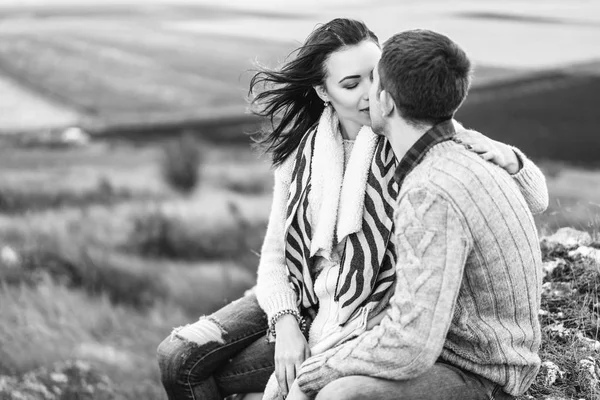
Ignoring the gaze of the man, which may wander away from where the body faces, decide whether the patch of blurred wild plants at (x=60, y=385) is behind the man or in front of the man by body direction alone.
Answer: in front

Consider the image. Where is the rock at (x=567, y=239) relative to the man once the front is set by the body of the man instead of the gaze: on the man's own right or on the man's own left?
on the man's own right

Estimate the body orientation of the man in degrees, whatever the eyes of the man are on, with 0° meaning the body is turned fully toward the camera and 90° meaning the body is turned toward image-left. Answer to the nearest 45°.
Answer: approximately 135°

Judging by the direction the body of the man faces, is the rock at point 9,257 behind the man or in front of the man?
in front

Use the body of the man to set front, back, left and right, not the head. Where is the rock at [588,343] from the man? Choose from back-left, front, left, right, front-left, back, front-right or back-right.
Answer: right

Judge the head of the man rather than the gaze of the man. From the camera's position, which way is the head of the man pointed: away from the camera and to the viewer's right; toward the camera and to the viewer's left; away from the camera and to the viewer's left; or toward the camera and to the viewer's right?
away from the camera and to the viewer's left

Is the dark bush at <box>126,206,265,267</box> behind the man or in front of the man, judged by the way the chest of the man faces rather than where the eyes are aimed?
in front

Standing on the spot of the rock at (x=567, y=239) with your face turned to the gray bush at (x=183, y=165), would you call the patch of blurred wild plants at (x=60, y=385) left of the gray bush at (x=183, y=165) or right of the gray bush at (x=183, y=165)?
left

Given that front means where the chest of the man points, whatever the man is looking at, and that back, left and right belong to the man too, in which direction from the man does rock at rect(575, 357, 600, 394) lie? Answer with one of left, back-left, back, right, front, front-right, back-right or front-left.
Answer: right

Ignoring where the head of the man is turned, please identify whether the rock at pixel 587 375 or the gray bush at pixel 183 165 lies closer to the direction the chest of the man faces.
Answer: the gray bush
